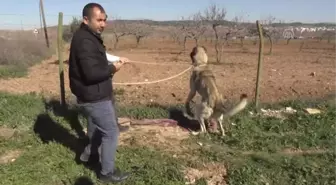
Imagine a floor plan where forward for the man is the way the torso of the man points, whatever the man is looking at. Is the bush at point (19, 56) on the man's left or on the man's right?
on the man's left

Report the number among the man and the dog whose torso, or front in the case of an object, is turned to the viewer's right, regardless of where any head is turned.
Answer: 1

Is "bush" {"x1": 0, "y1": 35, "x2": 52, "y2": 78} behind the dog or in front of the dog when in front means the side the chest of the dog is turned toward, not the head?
in front

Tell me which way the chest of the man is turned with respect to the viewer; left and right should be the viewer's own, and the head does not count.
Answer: facing to the right of the viewer

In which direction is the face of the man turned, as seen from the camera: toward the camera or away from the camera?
toward the camera

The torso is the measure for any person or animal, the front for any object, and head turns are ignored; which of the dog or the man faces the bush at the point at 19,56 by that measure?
the dog

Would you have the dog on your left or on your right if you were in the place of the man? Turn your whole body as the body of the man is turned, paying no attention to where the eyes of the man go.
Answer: on your left

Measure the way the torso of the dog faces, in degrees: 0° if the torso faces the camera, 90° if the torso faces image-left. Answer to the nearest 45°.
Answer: approximately 135°

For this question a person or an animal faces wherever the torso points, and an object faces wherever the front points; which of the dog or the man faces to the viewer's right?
the man

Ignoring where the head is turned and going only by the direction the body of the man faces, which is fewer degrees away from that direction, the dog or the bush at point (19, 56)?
the dog
